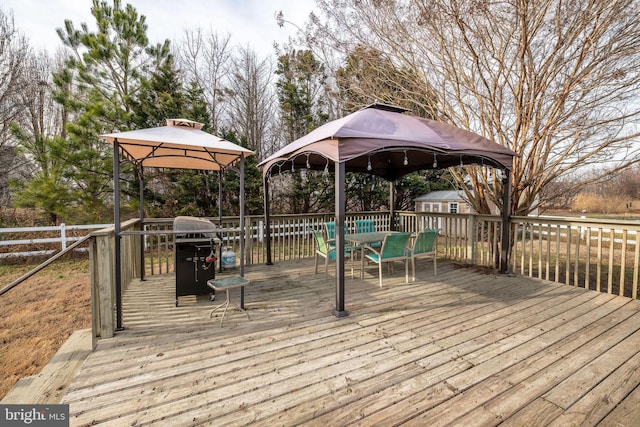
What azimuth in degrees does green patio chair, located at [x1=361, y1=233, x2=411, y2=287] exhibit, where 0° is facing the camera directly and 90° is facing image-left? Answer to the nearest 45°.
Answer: approximately 135°

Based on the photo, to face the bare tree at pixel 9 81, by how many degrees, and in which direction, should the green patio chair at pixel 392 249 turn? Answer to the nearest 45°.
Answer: approximately 45° to its left

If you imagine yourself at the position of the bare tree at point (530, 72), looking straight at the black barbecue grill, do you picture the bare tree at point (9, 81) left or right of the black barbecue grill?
right

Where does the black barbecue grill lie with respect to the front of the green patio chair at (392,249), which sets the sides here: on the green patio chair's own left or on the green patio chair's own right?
on the green patio chair's own left

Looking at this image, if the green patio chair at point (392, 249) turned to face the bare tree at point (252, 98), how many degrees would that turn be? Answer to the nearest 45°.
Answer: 0° — it already faces it

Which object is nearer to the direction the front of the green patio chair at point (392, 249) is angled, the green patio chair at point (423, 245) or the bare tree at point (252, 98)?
the bare tree

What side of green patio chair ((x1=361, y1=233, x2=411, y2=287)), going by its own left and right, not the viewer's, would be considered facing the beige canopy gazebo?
left

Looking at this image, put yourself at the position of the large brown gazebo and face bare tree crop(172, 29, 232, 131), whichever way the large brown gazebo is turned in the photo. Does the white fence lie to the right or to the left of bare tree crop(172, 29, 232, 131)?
left

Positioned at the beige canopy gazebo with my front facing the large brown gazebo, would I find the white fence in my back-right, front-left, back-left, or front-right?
back-left

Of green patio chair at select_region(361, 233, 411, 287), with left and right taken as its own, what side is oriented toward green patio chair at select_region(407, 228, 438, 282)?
right
